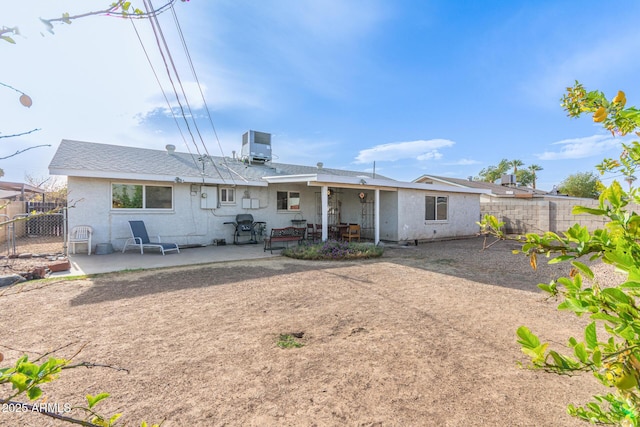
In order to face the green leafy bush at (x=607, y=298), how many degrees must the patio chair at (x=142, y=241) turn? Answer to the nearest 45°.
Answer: approximately 45° to its right

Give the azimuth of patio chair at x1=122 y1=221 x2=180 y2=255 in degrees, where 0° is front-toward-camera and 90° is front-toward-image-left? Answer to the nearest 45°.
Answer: approximately 315°

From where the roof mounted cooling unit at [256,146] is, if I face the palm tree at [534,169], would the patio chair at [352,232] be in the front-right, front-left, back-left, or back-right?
front-right

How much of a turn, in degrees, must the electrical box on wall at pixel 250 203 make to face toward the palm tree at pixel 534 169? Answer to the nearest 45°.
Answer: approximately 135° to its left

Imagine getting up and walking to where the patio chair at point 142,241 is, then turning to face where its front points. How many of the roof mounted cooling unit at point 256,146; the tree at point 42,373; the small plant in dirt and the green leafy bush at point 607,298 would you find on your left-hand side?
1

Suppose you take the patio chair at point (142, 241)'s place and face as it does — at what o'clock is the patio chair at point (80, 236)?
the patio chair at point (80, 236) is roughly at 5 o'clock from the patio chair at point (142, 241).

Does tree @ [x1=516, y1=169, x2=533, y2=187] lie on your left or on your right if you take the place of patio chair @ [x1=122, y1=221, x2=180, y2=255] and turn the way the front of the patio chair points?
on your left

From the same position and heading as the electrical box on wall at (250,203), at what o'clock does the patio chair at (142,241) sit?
The patio chair is roughly at 2 o'clock from the electrical box on wall.

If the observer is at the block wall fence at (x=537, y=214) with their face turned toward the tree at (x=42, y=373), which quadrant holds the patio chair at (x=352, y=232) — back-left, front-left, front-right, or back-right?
front-right

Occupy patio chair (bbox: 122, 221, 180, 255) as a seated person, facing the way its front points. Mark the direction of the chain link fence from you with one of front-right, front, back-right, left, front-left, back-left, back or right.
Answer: back

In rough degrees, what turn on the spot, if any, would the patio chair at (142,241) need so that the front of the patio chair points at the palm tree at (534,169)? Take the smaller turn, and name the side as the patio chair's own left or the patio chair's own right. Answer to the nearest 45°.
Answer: approximately 45° to the patio chair's own left

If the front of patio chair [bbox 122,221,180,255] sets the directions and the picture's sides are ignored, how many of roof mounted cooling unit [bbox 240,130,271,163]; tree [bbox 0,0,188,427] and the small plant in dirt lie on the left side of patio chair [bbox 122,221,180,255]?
1

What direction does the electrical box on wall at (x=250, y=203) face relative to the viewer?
toward the camera

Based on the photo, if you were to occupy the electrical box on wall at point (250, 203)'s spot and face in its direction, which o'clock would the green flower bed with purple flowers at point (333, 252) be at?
The green flower bed with purple flowers is roughly at 11 o'clock from the electrical box on wall.

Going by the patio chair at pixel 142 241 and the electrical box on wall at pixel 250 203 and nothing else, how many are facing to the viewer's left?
0

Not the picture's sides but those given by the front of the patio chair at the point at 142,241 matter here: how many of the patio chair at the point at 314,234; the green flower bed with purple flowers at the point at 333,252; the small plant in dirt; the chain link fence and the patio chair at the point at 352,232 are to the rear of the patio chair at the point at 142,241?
1
